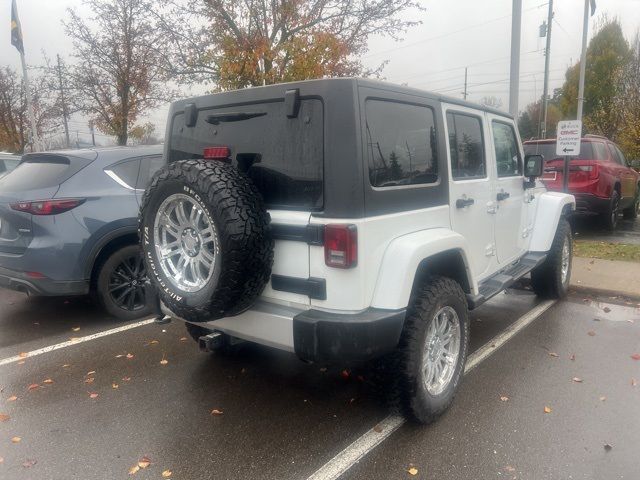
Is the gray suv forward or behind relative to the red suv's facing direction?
behind

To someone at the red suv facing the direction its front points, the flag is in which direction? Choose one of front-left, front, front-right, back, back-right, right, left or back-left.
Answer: back-left

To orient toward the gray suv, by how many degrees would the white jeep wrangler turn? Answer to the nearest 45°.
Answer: approximately 90° to its left

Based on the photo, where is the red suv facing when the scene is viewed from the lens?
facing away from the viewer and to the right of the viewer

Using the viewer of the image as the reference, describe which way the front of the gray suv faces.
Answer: facing away from the viewer and to the right of the viewer

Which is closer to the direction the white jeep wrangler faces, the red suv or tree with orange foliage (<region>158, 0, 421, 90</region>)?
the red suv

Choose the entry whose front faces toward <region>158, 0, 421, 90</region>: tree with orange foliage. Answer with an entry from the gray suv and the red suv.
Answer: the gray suv

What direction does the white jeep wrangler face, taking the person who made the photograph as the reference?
facing away from the viewer and to the right of the viewer

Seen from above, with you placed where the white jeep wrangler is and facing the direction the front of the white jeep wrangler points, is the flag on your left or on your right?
on your left

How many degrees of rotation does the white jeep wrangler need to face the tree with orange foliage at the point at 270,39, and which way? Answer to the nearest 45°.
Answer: approximately 45° to its left

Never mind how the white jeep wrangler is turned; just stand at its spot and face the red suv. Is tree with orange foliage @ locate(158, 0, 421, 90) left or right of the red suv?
left

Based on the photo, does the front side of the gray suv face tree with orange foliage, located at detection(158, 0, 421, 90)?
yes

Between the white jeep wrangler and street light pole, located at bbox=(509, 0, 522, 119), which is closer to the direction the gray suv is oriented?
the street light pole
